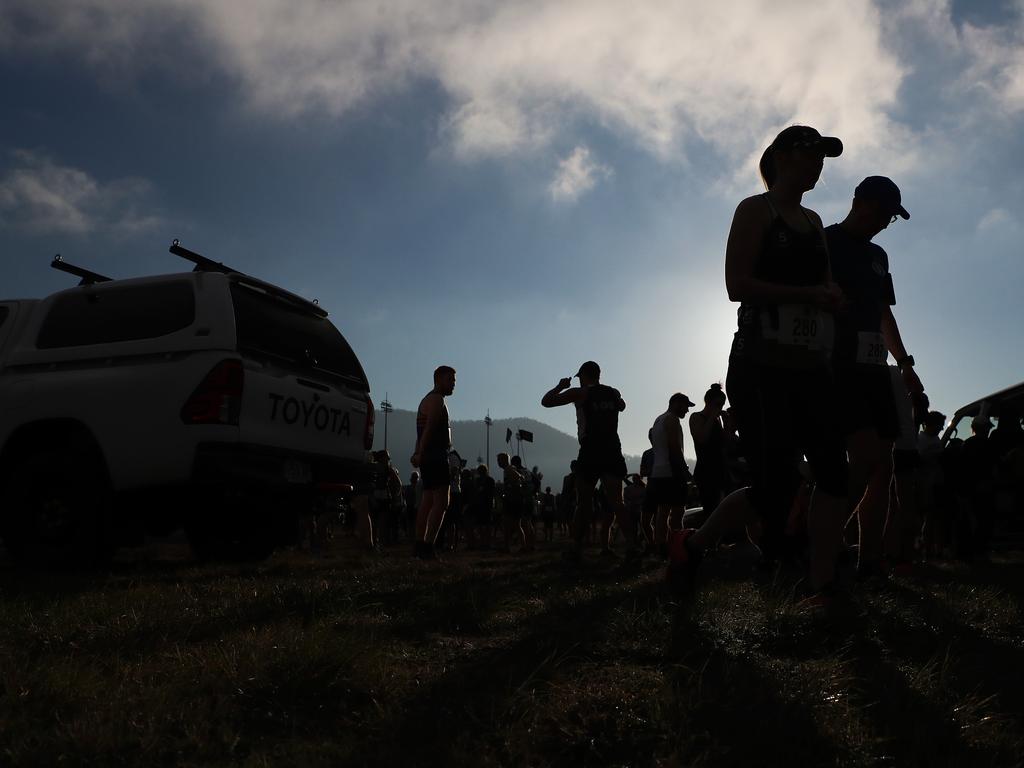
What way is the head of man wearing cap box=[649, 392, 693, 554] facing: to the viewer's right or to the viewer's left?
to the viewer's right

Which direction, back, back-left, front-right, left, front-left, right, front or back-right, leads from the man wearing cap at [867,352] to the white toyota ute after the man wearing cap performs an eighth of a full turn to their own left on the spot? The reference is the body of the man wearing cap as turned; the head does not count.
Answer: back

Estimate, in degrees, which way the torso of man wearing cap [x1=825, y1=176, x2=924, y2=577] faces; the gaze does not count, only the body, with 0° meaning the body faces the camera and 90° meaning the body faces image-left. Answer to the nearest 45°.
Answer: approximately 315°

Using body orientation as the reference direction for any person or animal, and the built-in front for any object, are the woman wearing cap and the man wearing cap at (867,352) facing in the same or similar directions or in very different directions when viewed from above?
same or similar directions

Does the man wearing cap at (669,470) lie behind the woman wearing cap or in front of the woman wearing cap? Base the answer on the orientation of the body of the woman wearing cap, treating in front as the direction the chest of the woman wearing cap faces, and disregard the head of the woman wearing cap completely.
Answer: behind

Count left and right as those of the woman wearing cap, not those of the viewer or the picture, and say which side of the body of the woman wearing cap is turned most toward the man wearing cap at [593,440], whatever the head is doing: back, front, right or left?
back

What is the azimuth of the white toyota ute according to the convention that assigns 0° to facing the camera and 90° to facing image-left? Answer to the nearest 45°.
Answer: approximately 135°

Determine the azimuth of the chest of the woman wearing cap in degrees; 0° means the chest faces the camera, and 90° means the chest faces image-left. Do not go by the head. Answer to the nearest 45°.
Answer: approximately 315°

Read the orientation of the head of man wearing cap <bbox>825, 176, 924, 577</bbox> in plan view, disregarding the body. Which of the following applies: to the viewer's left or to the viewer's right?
to the viewer's right

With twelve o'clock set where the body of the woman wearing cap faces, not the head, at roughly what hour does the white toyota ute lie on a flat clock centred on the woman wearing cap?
The white toyota ute is roughly at 5 o'clock from the woman wearing cap.

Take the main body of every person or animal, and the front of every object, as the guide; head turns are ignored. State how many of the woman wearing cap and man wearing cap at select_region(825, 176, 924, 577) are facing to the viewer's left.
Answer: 0

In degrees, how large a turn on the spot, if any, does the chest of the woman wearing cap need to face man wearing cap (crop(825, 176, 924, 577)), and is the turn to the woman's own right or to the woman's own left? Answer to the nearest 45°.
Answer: approximately 90° to the woman's own left

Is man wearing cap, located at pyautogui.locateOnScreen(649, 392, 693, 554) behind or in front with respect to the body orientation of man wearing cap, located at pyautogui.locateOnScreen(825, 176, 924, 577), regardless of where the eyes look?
behind

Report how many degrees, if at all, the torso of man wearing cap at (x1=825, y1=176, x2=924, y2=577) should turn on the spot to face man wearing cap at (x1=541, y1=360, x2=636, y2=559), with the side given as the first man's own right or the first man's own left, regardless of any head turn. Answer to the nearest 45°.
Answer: approximately 180°

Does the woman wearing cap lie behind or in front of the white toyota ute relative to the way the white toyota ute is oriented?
behind
